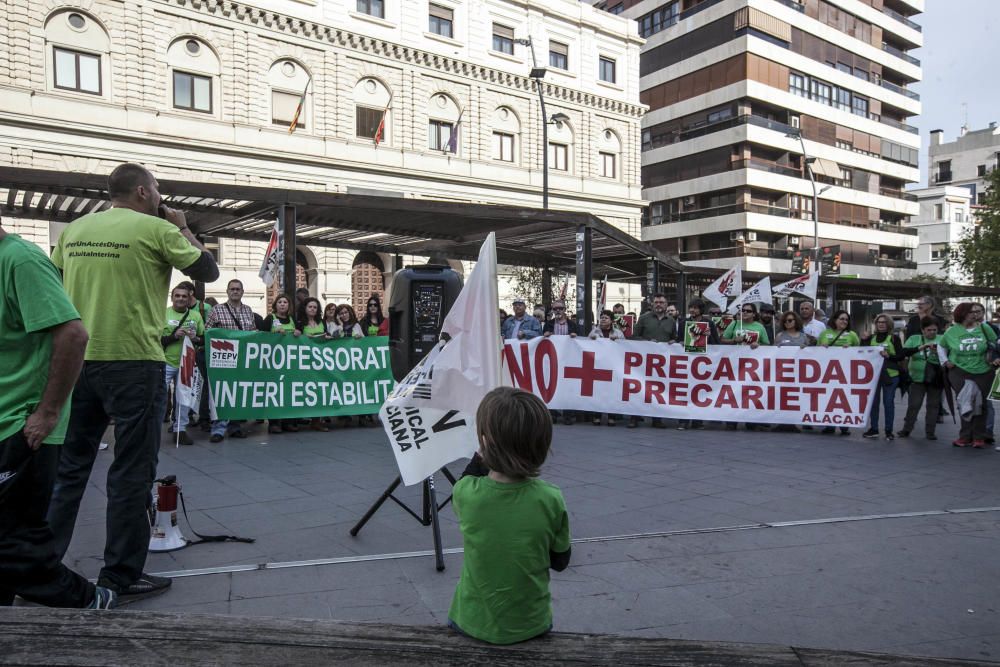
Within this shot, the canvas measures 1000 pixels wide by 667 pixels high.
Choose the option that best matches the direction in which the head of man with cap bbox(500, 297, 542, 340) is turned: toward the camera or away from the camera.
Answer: toward the camera

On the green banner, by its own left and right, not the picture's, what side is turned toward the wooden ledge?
front

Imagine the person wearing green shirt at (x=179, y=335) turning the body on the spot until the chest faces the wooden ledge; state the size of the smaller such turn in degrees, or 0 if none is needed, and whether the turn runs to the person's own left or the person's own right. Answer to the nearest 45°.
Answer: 0° — they already face it

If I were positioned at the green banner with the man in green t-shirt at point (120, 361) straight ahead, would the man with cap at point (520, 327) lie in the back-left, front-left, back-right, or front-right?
back-left

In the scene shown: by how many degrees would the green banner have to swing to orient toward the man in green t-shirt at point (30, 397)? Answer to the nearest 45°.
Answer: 0° — it already faces them

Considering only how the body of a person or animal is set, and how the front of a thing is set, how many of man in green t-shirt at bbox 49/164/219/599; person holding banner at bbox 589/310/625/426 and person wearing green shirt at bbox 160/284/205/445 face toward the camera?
2

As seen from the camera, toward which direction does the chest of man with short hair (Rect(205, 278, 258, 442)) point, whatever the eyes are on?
toward the camera

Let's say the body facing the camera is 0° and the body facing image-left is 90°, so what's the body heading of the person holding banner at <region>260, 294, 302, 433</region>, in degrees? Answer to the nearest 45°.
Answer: approximately 0°

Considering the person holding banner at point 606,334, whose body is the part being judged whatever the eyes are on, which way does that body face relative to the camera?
toward the camera

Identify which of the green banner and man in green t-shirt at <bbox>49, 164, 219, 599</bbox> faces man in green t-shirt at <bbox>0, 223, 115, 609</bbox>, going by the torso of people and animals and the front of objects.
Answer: the green banner

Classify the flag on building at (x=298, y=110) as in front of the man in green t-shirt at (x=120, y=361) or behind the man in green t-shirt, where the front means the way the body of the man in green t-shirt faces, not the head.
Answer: in front

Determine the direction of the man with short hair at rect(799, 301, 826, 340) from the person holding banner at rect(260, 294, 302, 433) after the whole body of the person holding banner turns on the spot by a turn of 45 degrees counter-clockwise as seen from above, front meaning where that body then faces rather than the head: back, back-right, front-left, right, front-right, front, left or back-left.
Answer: front-left

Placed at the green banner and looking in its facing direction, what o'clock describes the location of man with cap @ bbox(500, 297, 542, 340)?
The man with cap is roughly at 8 o'clock from the green banner.

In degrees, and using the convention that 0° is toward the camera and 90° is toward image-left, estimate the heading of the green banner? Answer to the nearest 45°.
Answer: approximately 0°

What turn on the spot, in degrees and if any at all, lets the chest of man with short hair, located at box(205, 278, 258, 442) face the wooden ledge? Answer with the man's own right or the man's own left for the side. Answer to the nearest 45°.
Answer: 0° — they already face it

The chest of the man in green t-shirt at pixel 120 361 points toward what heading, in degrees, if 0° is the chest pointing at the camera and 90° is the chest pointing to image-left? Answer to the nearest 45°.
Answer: approximately 225°
